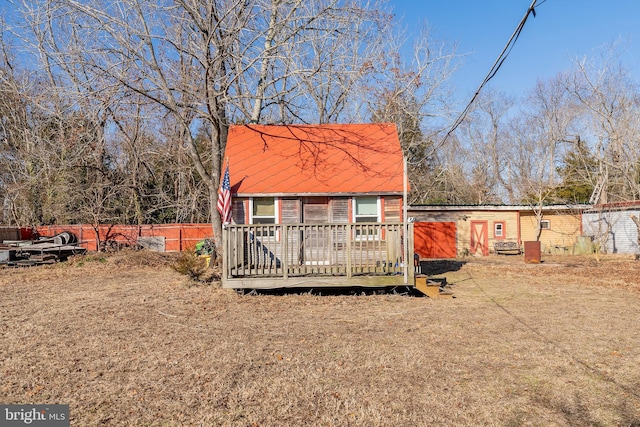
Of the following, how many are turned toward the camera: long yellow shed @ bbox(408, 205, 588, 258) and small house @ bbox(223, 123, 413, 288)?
2

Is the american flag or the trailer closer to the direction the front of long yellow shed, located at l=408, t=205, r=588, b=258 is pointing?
the american flag

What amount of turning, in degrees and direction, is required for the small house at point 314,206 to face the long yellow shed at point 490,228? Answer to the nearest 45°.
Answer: approximately 135° to its left

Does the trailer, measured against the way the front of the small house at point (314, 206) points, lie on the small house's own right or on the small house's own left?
on the small house's own right

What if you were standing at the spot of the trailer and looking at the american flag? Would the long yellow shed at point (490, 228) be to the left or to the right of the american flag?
left

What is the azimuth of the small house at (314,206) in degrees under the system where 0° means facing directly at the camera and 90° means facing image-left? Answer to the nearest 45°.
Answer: approximately 0°

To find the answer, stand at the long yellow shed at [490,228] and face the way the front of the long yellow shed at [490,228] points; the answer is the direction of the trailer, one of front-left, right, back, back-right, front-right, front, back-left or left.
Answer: front-right
